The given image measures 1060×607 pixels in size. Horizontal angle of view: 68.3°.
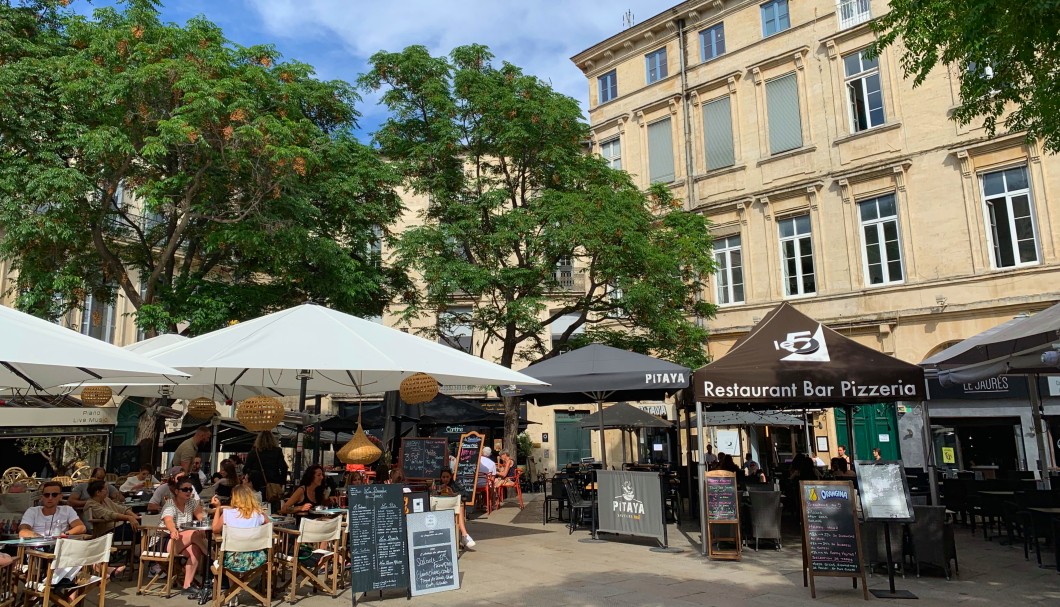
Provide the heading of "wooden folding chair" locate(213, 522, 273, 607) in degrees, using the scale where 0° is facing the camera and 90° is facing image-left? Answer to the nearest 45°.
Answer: approximately 180°

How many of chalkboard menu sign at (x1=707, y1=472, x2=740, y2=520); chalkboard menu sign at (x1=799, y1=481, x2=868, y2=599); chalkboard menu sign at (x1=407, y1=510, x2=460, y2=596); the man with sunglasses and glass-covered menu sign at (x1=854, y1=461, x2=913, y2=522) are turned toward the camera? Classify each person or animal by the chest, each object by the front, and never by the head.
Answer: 5

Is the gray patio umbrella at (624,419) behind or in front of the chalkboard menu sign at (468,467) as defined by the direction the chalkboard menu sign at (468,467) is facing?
behind

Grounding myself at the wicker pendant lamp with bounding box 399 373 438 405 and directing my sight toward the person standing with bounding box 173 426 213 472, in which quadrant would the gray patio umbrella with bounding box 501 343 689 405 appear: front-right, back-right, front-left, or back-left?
back-right

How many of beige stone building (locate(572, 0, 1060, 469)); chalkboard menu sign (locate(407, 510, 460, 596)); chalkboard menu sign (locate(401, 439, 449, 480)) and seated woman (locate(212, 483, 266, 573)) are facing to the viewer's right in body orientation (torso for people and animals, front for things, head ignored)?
0

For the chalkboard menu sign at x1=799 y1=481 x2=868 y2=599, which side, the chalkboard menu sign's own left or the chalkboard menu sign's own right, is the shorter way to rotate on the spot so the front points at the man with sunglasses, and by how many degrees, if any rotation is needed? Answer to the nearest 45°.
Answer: approximately 90° to the chalkboard menu sign's own right

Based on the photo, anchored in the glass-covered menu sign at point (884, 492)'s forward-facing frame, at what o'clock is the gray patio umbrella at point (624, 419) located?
The gray patio umbrella is roughly at 5 o'clock from the glass-covered menu sign.

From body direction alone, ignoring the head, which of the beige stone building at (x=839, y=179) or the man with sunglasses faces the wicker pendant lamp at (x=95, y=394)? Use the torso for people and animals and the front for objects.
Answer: the beige stone building

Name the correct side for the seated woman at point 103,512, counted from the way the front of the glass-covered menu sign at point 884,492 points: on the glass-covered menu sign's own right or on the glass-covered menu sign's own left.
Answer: on the glass-covered menu sign's own right

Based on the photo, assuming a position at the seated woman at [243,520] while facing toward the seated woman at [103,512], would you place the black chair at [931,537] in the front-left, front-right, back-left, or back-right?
back-right

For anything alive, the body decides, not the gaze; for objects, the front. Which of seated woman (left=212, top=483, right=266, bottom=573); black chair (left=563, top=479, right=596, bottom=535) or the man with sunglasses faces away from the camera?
the seated woman

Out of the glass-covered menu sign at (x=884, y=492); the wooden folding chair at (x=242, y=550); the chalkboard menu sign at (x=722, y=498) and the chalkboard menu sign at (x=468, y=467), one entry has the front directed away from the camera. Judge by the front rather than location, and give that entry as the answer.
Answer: the wooden folding chair

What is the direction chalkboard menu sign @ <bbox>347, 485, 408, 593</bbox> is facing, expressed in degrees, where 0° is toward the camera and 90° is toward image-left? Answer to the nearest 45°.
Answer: approximately 0°

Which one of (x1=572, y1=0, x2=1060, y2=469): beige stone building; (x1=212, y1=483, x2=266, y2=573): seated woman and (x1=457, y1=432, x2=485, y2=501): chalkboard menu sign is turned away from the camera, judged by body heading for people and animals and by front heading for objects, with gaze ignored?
the seated woman

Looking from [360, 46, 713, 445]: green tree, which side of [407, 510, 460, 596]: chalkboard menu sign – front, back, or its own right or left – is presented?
back

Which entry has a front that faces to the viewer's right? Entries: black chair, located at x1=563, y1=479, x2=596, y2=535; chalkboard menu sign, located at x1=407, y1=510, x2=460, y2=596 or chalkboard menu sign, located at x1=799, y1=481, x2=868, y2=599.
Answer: the black chair

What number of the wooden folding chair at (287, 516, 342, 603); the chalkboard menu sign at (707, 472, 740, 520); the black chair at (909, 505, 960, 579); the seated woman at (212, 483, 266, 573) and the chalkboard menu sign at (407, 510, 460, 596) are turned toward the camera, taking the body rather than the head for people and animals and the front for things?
2

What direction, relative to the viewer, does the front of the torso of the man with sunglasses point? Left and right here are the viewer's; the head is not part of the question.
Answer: facing the viewer
